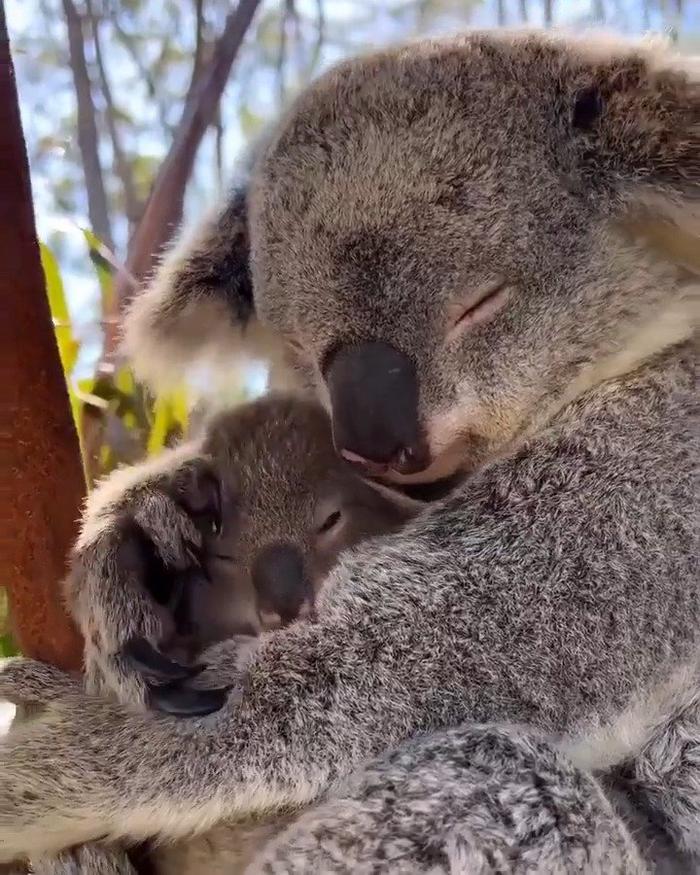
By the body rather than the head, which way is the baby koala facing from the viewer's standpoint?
toward the camera

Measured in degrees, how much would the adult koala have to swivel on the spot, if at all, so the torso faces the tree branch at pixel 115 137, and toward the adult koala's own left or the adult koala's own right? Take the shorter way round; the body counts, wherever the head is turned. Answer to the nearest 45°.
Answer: approximately 90° to the adult koala's own right

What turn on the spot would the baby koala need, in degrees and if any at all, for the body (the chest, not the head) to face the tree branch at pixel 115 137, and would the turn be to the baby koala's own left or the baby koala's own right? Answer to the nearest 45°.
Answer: approximately 180°

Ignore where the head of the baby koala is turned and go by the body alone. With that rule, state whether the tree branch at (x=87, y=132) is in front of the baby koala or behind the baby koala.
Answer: behind

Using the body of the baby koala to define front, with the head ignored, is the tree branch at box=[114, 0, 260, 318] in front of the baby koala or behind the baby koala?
behind

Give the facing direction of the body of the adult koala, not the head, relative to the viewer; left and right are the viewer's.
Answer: facing the viewer and to the left of the viewer
